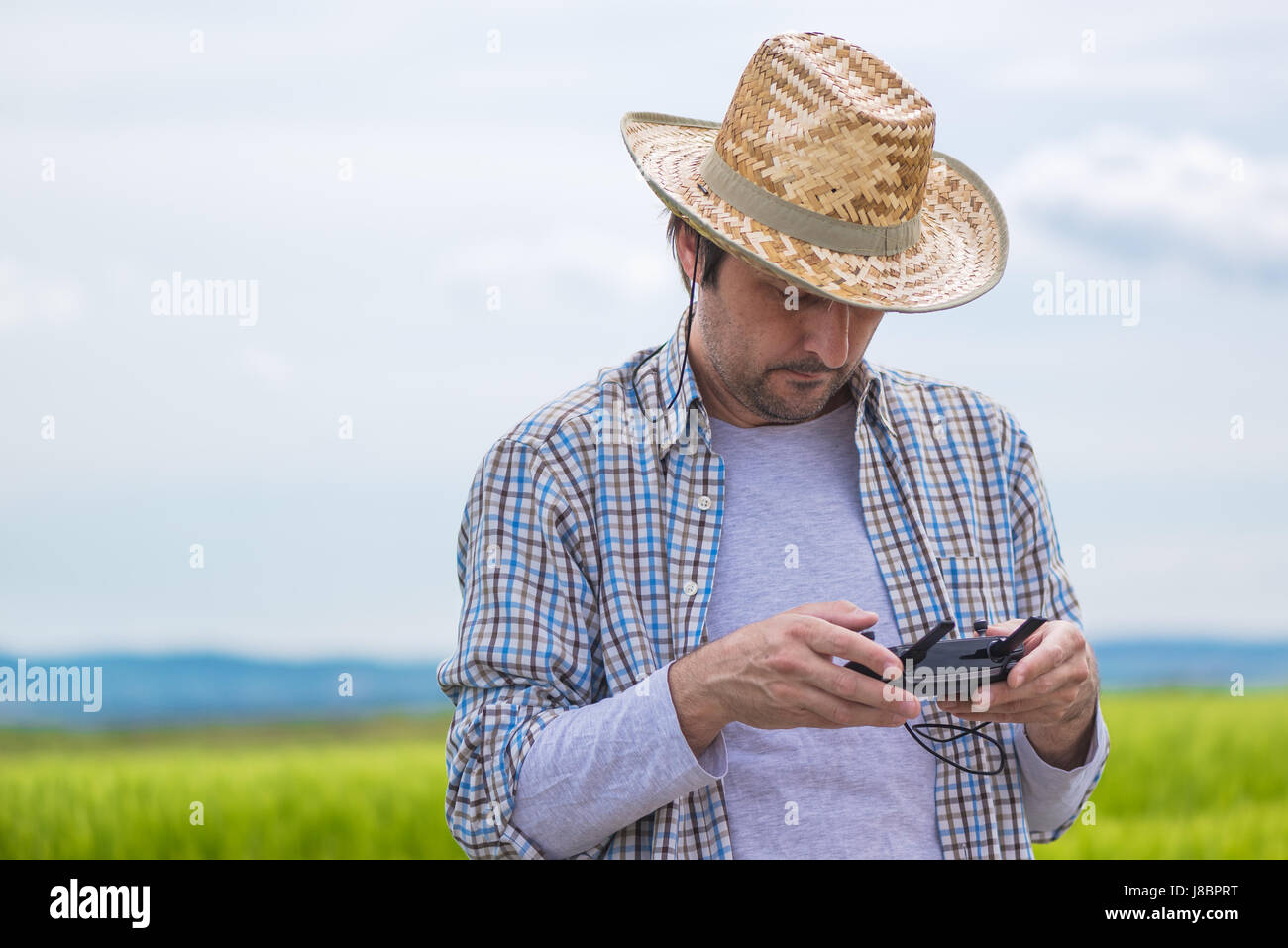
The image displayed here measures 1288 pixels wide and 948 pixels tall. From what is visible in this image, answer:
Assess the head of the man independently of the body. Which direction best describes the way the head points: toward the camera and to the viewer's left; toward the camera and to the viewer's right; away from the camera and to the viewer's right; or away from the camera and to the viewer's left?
toward the camera and to the viewer's right

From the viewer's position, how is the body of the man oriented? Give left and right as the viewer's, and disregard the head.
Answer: facing the viewer and to the right of the viewer
